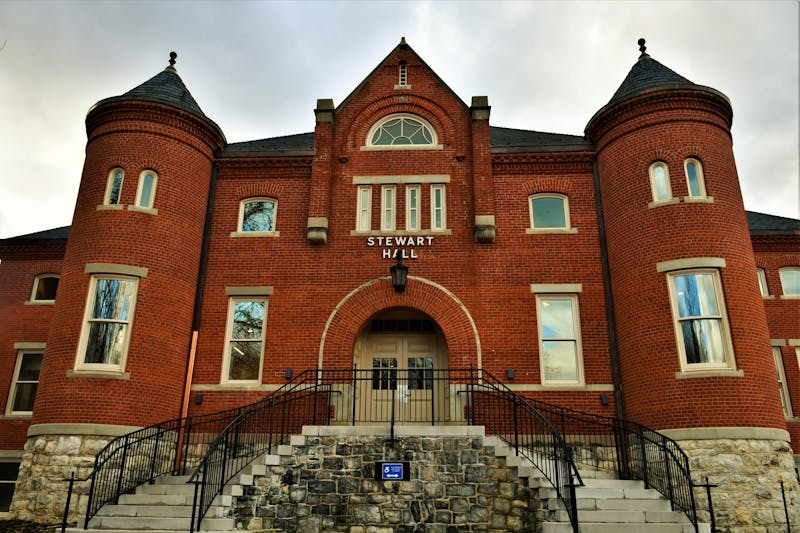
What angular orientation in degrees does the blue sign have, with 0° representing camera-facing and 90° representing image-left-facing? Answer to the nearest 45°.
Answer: approximately 0°
